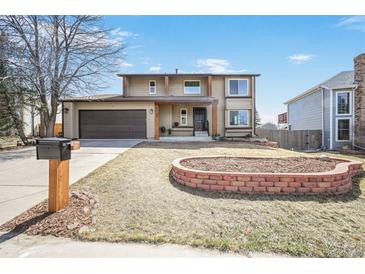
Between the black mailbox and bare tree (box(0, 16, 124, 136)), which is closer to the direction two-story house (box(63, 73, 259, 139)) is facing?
the black mailbox

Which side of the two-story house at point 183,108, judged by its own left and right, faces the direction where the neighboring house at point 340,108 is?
left

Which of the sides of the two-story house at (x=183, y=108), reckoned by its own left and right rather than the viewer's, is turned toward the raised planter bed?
front

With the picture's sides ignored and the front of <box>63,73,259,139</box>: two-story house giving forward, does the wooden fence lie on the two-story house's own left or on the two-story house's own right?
on the two-story house's own left

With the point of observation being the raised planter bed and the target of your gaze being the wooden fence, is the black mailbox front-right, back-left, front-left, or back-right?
back-left

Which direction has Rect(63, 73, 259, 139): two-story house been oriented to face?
toward the camera

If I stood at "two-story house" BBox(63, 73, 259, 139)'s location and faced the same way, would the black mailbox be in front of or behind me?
in front

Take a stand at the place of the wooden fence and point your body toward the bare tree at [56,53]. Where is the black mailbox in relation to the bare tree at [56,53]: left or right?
left

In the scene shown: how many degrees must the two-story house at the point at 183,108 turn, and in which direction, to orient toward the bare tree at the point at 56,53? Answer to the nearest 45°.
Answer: approximately 45° to its right
